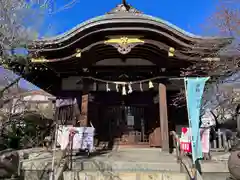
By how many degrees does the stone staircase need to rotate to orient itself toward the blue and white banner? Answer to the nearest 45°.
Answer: approximately 90° to its left

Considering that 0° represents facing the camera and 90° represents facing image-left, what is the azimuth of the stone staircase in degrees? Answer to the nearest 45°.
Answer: approximately 0°

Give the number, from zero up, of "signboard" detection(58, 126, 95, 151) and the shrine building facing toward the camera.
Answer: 2

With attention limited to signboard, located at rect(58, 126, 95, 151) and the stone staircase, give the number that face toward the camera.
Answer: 2

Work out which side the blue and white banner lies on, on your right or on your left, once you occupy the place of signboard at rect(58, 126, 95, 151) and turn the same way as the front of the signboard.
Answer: on your left

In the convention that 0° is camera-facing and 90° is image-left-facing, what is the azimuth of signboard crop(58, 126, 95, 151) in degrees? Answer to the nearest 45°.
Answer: approximately 0°

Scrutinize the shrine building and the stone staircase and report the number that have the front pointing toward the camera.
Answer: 2

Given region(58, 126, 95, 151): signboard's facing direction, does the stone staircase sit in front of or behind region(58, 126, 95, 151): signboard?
in front
